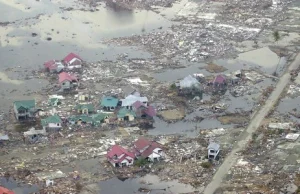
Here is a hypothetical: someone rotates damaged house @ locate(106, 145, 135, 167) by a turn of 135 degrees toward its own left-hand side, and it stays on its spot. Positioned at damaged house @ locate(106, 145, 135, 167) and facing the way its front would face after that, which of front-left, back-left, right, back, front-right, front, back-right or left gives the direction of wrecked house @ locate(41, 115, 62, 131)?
front-left

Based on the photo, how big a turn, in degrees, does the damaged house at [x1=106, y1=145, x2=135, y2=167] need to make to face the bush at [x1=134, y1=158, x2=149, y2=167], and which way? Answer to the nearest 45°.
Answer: approximately 45° to its left

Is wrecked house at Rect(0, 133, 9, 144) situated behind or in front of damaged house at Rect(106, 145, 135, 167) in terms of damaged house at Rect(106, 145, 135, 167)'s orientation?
behind

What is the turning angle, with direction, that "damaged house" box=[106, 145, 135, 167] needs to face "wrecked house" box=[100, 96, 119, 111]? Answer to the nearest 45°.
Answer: approximately 135° to its left

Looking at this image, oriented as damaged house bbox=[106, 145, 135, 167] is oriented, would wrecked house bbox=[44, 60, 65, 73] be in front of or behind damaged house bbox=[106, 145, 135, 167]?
behind

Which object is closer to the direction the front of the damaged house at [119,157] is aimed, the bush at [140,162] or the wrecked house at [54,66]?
the bush

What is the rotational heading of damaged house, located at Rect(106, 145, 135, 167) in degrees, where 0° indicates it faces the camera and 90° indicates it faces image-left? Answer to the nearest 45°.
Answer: approximately 315°

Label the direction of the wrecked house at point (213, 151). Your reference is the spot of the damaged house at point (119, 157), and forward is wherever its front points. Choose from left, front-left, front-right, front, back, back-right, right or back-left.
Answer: front-left

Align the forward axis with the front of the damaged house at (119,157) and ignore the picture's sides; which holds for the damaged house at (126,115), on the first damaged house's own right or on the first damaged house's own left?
on the first damaged house's own left

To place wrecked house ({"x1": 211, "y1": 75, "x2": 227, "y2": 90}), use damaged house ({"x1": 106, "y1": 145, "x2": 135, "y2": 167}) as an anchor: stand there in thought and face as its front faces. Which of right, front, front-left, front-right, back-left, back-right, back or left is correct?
left

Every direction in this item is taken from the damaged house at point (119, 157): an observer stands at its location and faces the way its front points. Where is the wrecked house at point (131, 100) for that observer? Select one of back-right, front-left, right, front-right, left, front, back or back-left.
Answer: back-left

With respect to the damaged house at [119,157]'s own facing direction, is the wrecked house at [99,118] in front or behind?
behind
